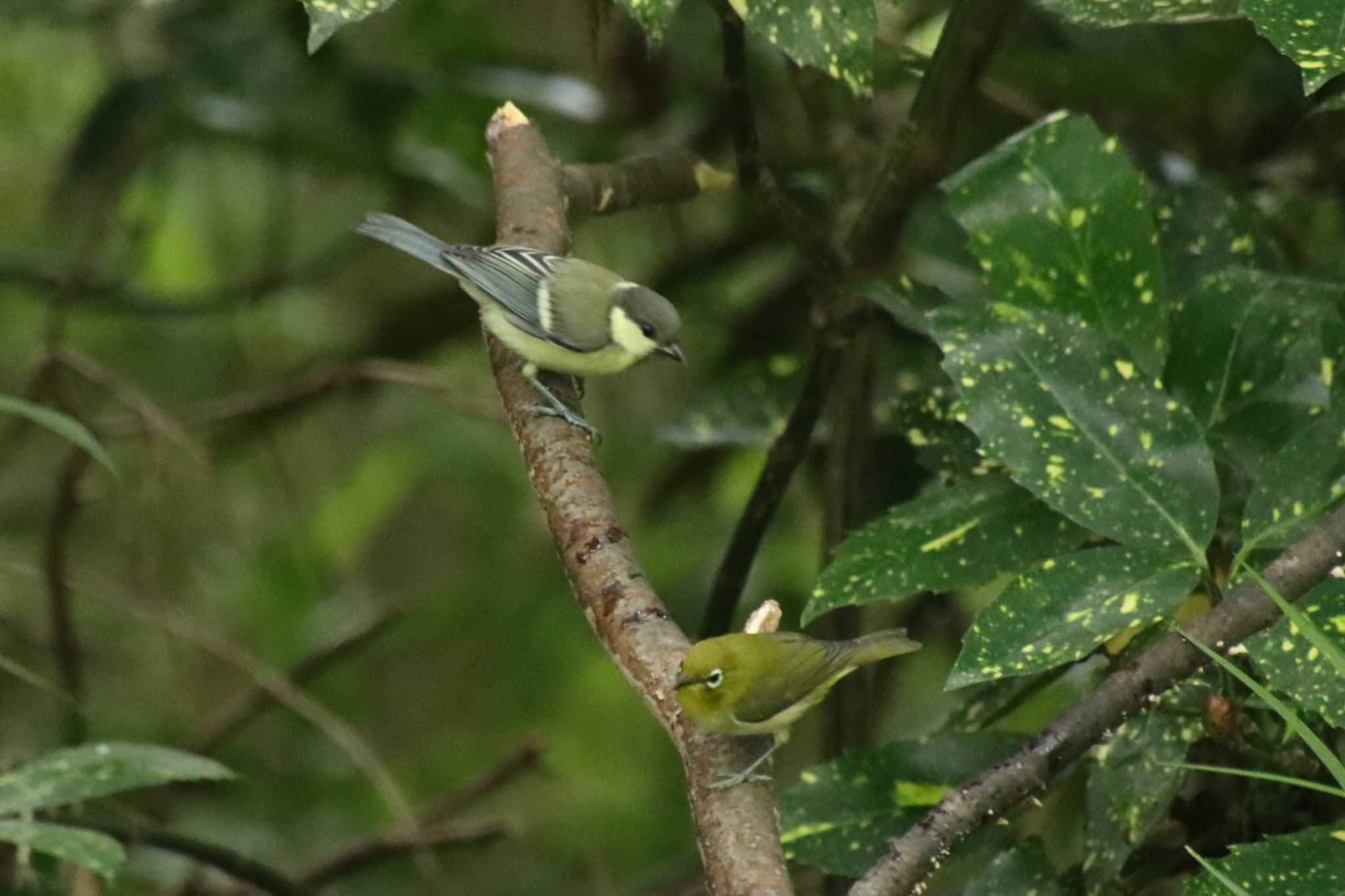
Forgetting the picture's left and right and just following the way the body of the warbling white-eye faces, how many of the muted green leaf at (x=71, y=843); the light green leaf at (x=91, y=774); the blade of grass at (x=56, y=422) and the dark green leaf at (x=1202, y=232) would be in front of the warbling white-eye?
3

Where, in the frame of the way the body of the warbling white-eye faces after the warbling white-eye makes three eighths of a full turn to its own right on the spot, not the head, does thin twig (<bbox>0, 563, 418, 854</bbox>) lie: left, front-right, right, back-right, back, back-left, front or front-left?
left

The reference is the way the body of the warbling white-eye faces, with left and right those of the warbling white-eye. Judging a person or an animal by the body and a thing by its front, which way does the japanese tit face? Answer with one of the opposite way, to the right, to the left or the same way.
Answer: the opposite way

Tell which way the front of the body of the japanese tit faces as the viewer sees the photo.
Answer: to the viewer's right

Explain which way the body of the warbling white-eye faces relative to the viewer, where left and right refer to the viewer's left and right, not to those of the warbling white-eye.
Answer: facing to the left of the viewer

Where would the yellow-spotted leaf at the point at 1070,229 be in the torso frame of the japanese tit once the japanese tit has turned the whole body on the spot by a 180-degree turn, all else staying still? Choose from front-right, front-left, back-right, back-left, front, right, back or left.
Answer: back-left

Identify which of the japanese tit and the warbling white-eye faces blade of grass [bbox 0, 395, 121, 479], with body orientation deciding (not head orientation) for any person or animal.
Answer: the warbling white-eye

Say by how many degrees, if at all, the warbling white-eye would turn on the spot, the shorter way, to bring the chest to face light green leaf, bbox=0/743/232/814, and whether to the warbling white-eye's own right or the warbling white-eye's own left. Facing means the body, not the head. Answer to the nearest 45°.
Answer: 0° — it already faces it
